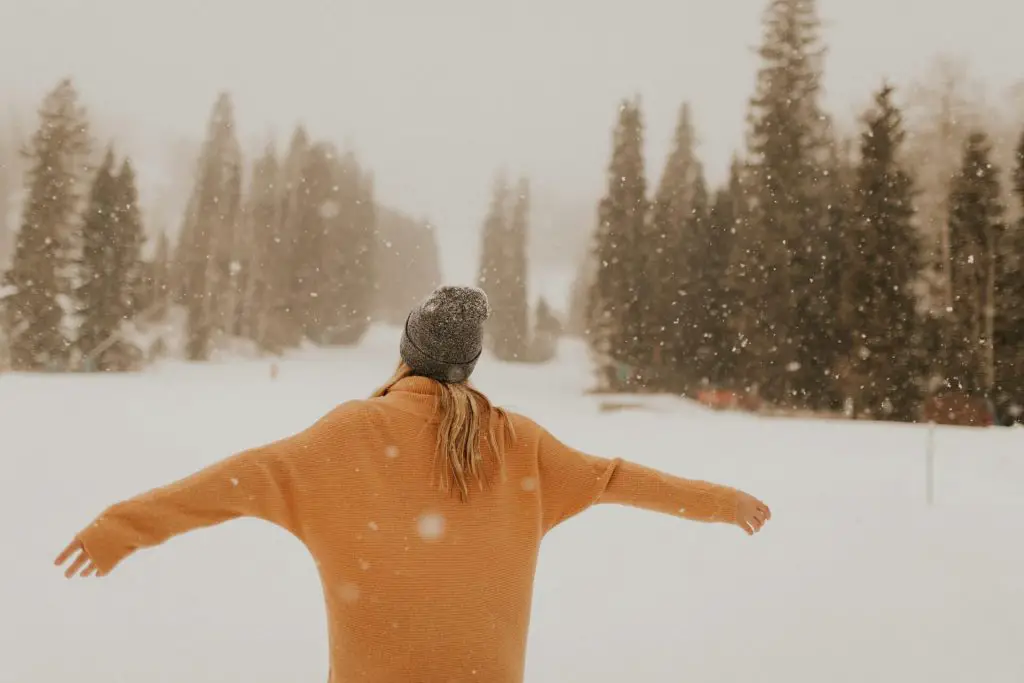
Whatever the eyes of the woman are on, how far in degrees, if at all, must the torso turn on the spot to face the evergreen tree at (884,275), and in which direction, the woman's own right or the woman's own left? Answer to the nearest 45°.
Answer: approximately 45° to the woman's own right

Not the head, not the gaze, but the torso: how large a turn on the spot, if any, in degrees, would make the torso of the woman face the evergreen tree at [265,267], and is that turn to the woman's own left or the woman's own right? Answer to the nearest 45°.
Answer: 0° — they already face it

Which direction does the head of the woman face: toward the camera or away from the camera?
away from the camera

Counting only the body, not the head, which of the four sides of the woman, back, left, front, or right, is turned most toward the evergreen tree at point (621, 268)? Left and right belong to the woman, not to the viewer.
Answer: front

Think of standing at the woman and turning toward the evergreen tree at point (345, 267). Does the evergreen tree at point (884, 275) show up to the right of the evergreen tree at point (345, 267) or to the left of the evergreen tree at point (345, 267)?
right

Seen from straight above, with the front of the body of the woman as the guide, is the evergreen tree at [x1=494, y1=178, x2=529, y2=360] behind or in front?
in front

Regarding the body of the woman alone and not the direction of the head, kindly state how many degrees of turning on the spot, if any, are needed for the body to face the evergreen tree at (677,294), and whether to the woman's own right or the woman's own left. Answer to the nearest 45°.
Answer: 0° — they already face it

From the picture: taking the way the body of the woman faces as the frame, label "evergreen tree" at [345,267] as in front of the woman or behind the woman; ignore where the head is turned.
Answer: in front

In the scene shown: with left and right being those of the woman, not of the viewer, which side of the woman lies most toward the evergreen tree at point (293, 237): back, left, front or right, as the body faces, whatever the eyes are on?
front

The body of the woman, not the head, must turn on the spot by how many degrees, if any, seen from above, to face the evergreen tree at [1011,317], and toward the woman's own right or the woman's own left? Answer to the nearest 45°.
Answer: approximately 45° to the woman's own right

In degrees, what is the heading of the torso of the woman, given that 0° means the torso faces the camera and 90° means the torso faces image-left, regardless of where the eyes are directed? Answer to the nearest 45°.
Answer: approximately 180°

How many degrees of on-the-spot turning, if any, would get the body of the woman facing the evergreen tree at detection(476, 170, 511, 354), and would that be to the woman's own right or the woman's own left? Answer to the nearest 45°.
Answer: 0° — they already face it
